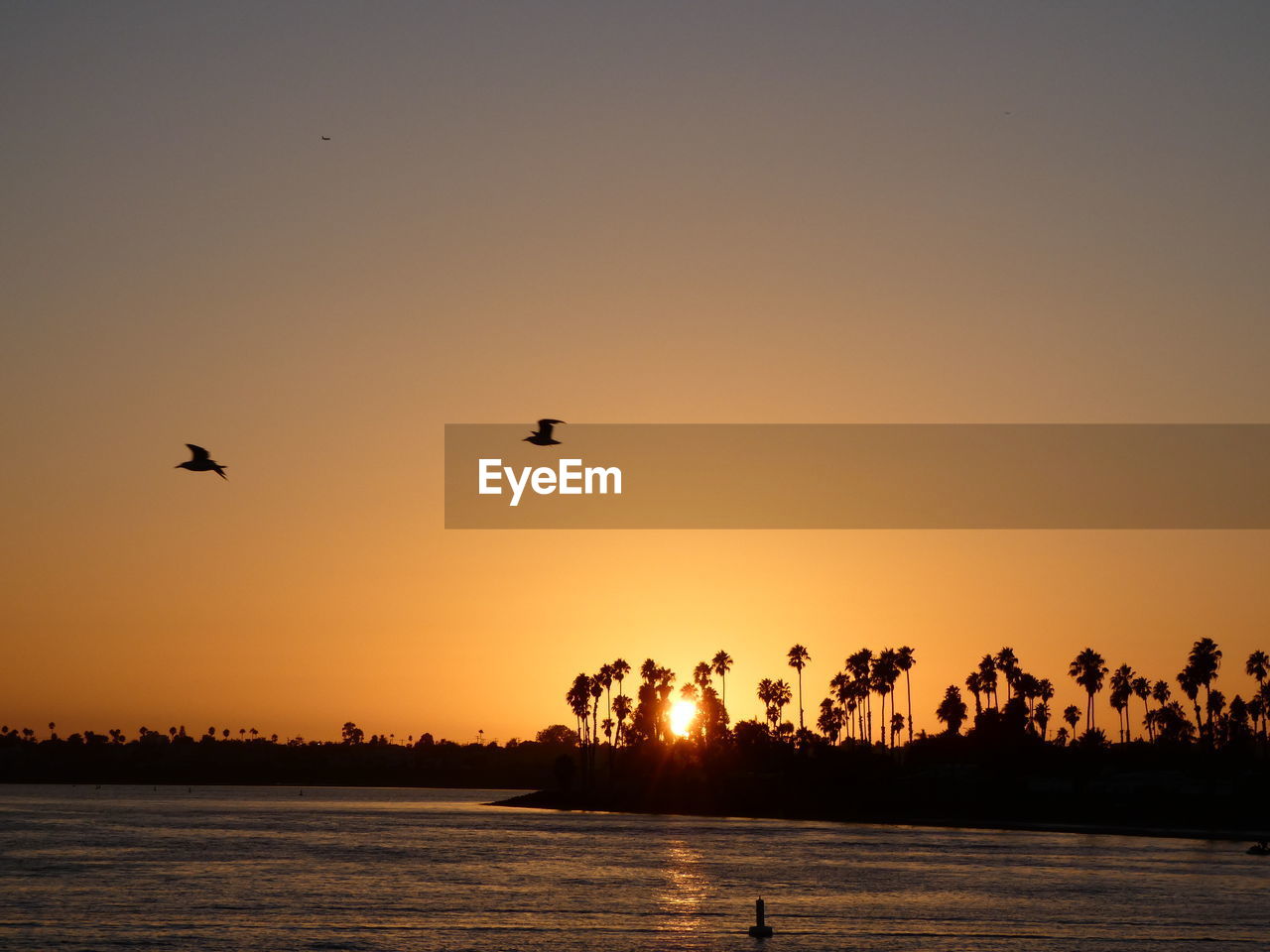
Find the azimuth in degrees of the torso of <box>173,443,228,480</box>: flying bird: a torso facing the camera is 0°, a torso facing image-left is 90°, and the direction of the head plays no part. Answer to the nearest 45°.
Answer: approximately 90°

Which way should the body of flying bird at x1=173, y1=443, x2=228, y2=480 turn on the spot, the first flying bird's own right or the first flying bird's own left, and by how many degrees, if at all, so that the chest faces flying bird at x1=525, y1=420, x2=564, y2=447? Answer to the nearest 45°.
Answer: approximately 180°
